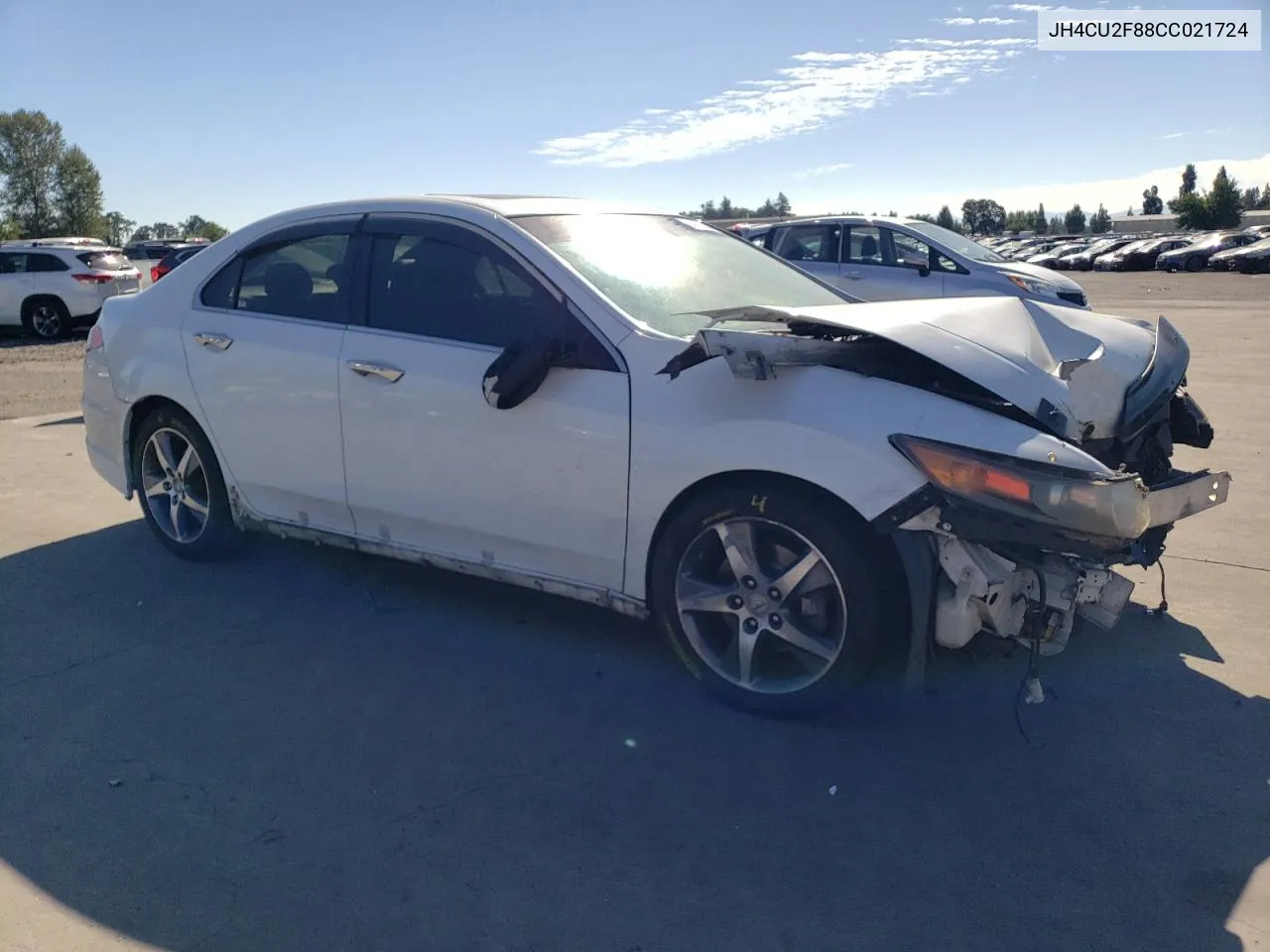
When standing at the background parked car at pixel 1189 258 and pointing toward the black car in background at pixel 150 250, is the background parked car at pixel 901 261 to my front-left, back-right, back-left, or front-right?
front-left

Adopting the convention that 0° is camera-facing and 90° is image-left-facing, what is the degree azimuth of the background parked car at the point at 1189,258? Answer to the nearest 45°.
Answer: approximately 45°

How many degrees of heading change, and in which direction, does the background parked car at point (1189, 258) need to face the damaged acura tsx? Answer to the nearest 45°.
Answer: approximately 45° to its left

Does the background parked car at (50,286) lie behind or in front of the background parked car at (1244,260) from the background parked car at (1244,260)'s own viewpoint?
in front

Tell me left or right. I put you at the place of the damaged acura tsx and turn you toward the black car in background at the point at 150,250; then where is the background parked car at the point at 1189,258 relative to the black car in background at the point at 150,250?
right

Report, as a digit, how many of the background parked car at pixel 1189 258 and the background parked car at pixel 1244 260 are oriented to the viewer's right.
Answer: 0

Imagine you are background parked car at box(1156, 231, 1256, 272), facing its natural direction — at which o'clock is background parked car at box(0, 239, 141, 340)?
background parked car at box(0, 239, 141, 340) is roughly at 11 o'clock from background parked car at box(1156, 231, 1256, 272).

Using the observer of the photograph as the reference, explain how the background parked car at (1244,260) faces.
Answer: facing the viewer and to the left of the viewer

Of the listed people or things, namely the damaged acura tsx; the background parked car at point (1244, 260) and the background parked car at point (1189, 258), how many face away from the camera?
0

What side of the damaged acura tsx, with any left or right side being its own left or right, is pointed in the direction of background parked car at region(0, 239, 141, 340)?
back

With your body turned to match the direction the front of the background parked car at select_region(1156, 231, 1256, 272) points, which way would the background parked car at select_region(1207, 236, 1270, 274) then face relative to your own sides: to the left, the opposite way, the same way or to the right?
the same way

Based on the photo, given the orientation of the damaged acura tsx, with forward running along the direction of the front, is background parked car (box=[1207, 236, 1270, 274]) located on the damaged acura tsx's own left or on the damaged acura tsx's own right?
on the damaged acura tsx's own left

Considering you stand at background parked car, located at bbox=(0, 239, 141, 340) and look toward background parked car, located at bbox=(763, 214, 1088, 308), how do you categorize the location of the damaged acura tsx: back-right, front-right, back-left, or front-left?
front-right

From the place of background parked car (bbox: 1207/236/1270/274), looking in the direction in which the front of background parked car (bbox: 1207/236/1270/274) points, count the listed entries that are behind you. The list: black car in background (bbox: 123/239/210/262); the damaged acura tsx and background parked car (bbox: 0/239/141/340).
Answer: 0

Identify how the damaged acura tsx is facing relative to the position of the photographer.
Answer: facing the viewer and to the right of the viewer

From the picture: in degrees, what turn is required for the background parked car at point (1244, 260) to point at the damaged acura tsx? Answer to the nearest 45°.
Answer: approximately 45° to its left

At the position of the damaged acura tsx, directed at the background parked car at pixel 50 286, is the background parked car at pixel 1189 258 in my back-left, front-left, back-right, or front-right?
front-right

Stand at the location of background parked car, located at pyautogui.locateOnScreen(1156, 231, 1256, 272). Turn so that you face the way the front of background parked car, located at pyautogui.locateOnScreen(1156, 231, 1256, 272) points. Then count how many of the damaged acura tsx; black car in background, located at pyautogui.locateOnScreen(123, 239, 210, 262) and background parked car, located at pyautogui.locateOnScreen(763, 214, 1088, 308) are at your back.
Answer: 0

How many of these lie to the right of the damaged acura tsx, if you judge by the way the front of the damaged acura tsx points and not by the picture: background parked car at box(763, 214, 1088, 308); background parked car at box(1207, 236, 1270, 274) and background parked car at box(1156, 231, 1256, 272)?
0
